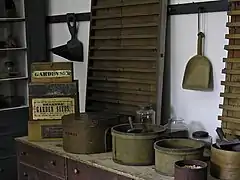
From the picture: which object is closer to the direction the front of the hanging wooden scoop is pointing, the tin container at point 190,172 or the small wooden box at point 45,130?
the tin container

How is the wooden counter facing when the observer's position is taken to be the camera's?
facing the viewer and to the left of the viewer

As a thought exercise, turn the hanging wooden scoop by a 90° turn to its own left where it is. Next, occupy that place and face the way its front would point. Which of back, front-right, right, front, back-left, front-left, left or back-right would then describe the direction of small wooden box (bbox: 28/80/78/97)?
back

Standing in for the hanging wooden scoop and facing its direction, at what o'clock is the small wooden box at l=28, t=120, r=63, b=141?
The small wooden box is roughly at 3 o'clock from the hanging wooden scoop.

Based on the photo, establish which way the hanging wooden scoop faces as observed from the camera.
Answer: facing the viewer

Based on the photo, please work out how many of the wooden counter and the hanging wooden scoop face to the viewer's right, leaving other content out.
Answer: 0
